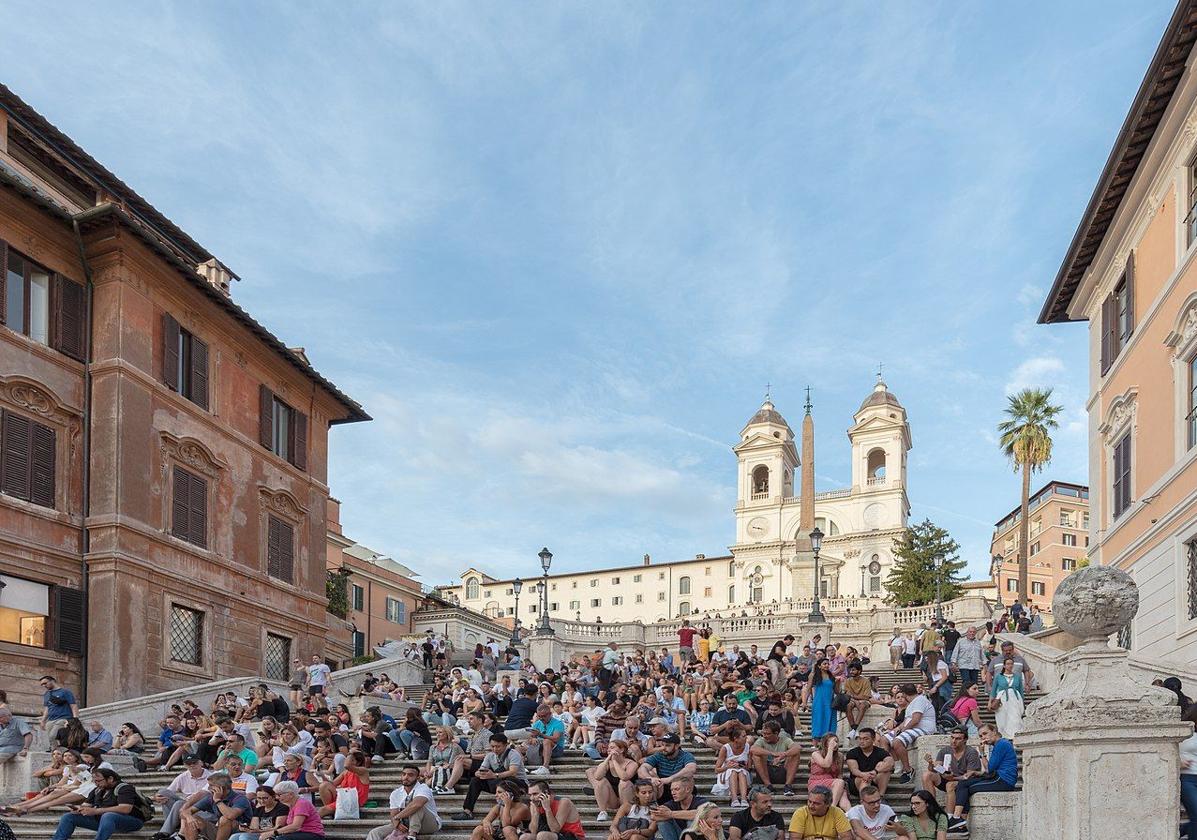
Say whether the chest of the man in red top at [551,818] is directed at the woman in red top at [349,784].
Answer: no

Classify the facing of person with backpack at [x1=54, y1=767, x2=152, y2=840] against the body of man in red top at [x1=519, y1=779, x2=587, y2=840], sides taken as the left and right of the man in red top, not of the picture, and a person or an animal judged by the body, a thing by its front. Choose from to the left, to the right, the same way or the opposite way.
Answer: the same way

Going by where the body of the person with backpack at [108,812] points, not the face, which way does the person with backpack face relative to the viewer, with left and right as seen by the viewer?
facing the viewer and to the left of the viewer

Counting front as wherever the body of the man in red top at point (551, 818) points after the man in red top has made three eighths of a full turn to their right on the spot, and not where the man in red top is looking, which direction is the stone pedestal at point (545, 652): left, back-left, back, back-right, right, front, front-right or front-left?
front

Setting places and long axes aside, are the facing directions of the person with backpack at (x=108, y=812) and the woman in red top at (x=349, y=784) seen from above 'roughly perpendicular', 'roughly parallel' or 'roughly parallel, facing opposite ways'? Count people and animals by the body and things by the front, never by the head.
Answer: roughly parallel

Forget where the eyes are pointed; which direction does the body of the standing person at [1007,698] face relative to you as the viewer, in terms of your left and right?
facing the viewer

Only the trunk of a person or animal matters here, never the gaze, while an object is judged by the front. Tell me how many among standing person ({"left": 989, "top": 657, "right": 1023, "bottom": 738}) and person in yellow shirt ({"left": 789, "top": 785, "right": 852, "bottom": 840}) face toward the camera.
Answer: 2

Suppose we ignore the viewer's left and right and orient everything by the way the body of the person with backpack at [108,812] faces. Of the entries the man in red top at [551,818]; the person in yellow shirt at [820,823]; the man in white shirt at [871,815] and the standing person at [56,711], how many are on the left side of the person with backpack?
3

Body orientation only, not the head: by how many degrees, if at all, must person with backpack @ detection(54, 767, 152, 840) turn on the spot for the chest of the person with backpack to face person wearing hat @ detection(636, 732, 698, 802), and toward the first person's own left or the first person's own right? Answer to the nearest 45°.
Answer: approximately 90° to the first person's own left

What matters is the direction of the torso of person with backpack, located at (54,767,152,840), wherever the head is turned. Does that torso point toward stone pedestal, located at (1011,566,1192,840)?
no

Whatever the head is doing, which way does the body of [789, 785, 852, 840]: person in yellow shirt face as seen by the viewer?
toward the camera

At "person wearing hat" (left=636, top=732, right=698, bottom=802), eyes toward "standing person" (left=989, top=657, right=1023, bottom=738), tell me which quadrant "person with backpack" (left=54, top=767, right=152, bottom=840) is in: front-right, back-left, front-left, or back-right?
back-left
